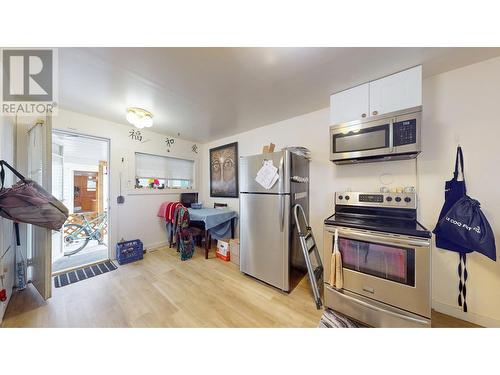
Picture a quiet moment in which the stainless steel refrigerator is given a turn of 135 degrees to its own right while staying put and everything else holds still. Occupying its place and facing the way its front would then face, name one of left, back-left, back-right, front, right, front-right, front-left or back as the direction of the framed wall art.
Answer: front-left

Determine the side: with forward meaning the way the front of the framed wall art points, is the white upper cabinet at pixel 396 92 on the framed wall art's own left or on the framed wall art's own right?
on the framed wall art's own left

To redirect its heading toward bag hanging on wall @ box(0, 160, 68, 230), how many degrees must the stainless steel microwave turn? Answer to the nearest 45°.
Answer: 0° — it already faces it

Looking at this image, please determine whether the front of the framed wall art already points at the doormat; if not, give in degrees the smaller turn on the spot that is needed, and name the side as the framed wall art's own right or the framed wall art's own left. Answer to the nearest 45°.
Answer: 0° — it already faces it

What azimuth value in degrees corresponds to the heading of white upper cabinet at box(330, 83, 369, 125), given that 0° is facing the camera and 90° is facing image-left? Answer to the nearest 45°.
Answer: approximately 45°

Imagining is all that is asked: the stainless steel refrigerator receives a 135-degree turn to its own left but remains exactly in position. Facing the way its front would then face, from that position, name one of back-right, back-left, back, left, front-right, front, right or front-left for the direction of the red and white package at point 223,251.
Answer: back-left

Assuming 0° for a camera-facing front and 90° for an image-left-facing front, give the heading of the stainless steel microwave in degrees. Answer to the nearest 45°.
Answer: approximately 45°

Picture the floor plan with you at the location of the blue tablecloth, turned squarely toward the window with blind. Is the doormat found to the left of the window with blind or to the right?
left

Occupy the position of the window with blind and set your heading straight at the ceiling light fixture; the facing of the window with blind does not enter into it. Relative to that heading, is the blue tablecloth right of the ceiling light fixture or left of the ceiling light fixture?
left
